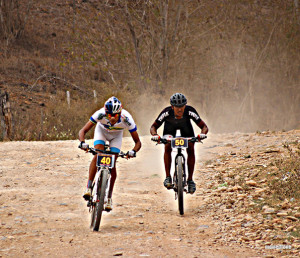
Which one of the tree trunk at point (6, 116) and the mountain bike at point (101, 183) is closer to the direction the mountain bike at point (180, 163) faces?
the mountain bike

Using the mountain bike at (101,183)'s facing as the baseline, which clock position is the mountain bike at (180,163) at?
the mountain bike at (180,163) is roughly at 8 o'clock from the mountain bike at (101,183).

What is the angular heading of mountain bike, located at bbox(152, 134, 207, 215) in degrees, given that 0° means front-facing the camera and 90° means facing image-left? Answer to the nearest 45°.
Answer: approximately 0°

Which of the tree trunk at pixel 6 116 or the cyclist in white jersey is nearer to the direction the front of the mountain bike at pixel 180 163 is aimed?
the cyclist in white jersey

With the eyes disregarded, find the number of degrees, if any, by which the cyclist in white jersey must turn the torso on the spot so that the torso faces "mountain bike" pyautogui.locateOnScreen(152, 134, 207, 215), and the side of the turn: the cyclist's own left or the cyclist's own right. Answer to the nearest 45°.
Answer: approximately 90° to the cyclist's own left

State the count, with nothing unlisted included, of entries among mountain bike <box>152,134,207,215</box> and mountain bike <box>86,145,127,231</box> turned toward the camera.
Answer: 2

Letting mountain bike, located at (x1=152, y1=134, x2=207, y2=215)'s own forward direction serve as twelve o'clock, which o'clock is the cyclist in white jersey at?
The cyclist in white jersey is roughly at 2 o'clock from the mountain bike.

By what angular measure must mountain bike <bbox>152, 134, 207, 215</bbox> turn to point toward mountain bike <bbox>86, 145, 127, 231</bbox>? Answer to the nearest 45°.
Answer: approximately 45° to its right

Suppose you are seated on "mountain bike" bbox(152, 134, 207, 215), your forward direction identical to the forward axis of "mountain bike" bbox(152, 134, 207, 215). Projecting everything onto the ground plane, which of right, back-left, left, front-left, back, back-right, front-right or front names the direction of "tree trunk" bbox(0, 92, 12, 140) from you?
back-right
